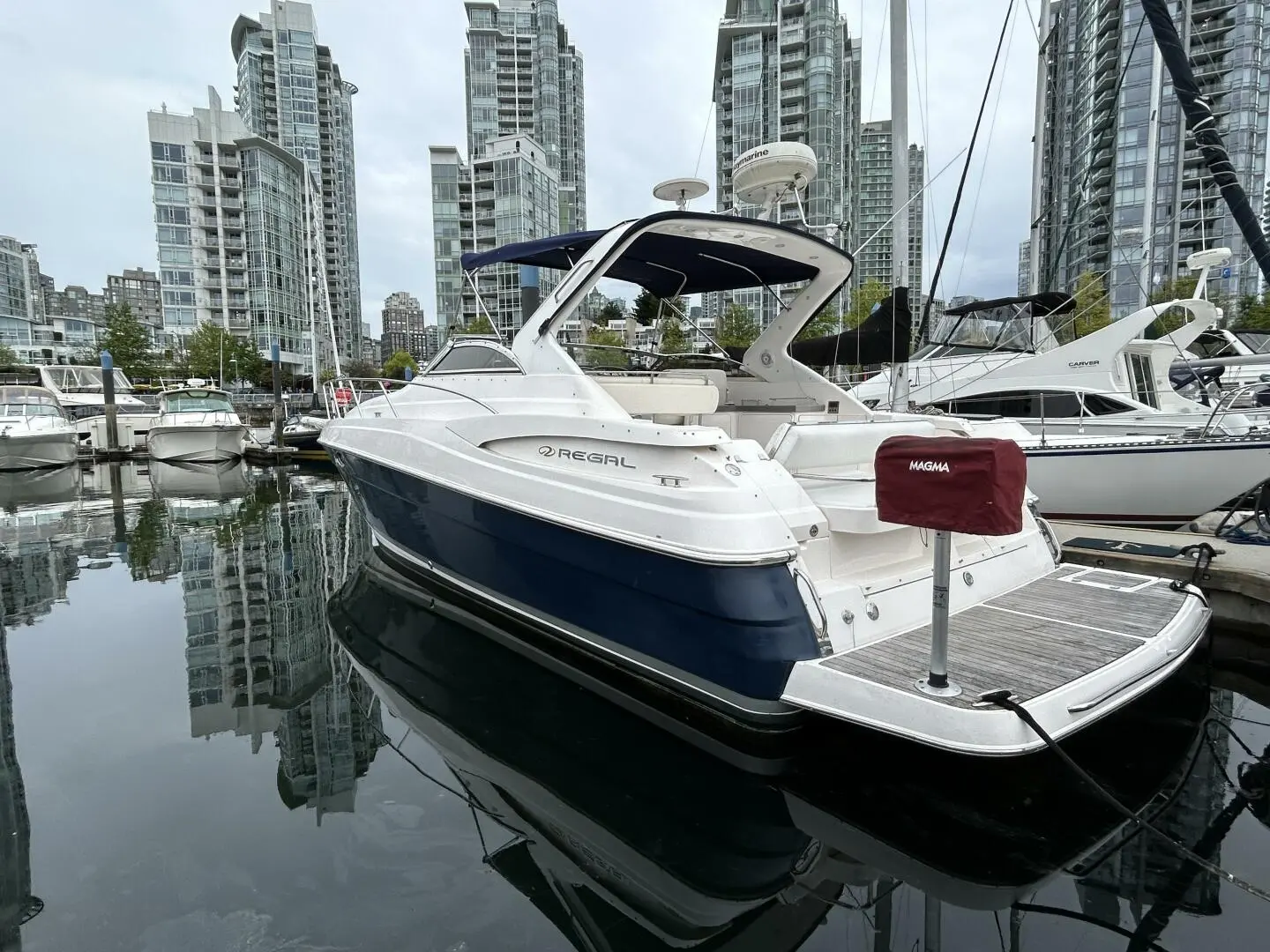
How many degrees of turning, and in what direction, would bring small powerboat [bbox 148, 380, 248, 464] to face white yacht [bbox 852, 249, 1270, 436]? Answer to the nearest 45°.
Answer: approximately 45° to its left

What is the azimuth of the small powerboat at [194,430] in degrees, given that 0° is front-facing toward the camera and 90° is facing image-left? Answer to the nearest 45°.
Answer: approximately 0°

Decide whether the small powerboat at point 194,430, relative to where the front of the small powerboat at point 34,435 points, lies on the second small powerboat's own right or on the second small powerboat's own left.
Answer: on the second small powerboat's own left

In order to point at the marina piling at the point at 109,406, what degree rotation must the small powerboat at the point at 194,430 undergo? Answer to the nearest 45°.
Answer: approximately 135° to its right

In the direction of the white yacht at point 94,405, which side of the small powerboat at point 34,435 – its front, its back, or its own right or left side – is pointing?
back

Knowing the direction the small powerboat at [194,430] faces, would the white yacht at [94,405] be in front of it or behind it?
behind

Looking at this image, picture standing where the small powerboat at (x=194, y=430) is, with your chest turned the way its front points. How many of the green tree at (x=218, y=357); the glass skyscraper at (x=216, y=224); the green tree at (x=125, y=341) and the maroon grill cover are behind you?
3

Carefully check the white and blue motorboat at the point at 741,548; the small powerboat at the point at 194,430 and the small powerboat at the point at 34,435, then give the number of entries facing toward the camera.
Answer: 2

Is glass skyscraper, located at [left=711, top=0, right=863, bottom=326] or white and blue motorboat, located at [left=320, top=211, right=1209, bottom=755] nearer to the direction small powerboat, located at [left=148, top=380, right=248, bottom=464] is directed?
the white and blue motorboat

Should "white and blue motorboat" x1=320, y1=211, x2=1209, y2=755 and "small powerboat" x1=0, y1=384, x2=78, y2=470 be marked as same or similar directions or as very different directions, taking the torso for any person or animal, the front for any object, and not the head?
very different directions

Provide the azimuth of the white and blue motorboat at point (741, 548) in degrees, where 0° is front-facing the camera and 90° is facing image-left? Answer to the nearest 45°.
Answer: approximately 135°

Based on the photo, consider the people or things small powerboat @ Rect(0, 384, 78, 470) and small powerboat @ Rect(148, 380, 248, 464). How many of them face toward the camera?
2

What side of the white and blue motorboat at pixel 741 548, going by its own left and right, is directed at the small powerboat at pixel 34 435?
front
